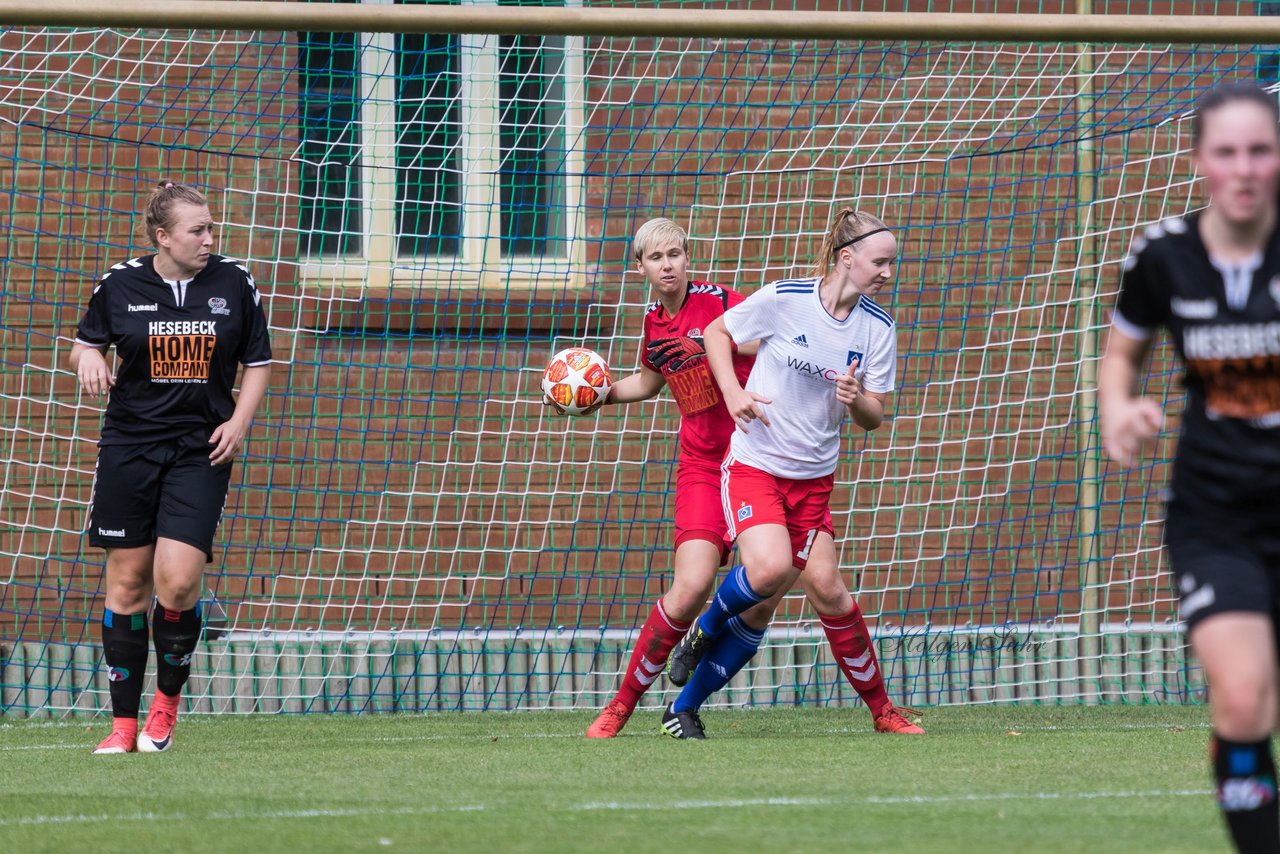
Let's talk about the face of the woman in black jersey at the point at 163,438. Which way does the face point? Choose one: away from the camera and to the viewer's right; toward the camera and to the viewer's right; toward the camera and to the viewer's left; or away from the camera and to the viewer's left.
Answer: toward the camera and to the viewer's right

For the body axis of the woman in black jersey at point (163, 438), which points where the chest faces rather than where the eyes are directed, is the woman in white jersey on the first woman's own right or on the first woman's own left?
on the first woman's own left

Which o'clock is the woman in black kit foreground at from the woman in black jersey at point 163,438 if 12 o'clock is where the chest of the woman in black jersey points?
The woman in black kit foreground is roughly at 11 o'clock from the woman in black jersey.

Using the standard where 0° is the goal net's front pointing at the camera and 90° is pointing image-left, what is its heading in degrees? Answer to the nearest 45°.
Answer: approximately 0°

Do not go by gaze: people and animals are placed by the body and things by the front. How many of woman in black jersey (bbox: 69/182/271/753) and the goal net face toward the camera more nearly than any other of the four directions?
2

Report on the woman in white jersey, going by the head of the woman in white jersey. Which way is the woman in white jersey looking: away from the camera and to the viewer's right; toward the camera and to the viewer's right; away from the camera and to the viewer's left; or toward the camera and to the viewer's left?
toward the camera and to the viewer's right

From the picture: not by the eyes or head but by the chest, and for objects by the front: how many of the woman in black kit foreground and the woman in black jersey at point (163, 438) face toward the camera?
2

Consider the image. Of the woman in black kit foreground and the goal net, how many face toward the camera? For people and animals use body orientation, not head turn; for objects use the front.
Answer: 2

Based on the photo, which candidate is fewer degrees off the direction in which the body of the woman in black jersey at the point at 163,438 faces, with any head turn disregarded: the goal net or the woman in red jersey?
the woman in red jersey

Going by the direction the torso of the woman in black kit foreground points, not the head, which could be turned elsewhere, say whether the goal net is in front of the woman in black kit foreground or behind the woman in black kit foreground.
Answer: behind
